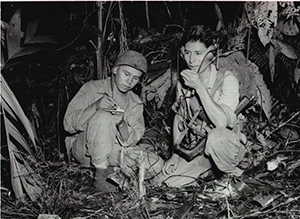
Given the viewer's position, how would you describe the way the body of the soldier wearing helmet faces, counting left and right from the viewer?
facing the viewer and to the right of the viewer
